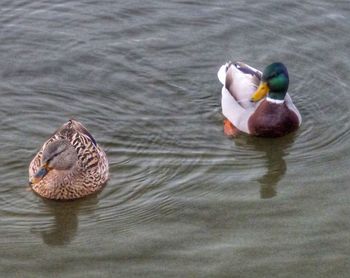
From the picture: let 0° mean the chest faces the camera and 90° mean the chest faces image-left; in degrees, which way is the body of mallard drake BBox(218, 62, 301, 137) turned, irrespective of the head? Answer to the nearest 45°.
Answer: approximately 315°

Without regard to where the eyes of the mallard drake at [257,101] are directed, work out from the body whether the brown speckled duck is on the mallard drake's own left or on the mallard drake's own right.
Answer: on the mallard drake's own right
